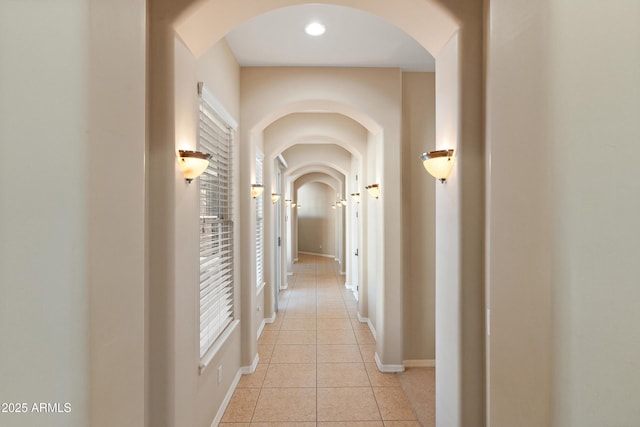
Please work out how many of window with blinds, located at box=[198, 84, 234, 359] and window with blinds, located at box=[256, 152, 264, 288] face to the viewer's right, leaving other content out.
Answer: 2

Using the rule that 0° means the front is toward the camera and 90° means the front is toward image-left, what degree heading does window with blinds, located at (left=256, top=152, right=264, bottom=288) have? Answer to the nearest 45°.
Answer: approximately 270°

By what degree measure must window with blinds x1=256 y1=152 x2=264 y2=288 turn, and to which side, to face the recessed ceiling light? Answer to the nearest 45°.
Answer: approximately 90° to its right

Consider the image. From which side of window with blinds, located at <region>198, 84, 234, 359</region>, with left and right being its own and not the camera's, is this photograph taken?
right

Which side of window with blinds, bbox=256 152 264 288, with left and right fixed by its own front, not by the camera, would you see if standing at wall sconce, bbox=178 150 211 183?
right

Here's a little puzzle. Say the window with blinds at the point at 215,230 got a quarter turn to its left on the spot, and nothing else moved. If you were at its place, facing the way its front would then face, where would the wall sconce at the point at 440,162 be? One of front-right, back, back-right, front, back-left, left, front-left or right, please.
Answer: back-right

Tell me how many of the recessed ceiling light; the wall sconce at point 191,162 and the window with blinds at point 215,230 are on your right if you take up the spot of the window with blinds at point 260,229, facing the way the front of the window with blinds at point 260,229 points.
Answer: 3

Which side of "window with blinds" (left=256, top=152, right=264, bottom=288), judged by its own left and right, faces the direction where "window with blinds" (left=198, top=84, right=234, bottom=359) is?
right

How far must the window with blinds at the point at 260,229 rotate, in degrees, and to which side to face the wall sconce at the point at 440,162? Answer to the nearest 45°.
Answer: approximately 90° to its right
